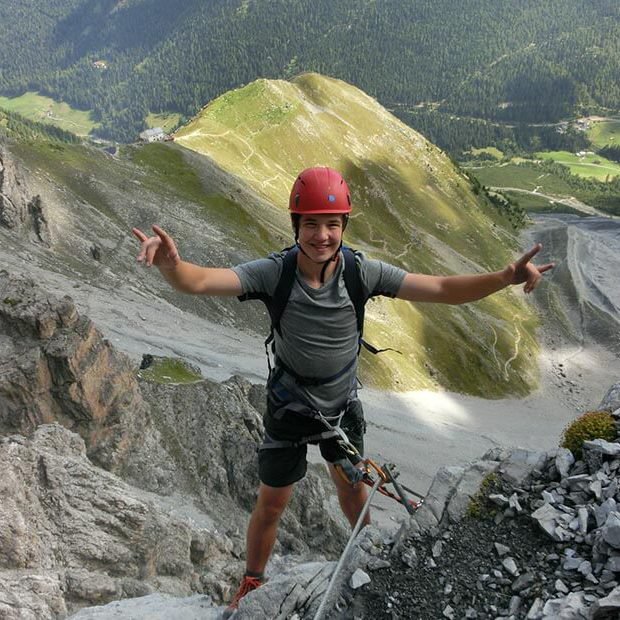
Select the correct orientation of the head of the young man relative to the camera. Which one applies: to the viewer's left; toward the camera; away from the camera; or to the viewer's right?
toward the camera

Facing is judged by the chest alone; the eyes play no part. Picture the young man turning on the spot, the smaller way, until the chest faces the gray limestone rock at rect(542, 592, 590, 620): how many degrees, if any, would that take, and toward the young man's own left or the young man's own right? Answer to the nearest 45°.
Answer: approximately 45° to the young man's own left

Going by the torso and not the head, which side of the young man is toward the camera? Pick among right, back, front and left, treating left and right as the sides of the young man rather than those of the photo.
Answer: front

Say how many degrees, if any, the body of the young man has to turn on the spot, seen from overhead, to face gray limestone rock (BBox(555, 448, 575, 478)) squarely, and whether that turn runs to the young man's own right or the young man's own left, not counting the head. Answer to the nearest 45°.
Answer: approximately 90° to the young man's own left

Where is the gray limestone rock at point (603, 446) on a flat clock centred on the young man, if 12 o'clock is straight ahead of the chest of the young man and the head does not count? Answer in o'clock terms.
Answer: The gray limestone rock is roughly at 9 o'clock from the young man.

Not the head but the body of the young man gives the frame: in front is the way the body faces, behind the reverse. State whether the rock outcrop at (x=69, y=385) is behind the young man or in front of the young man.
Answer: behind

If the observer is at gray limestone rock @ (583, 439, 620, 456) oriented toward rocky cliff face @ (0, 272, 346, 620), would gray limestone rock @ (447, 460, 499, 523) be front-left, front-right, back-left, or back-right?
front-left
